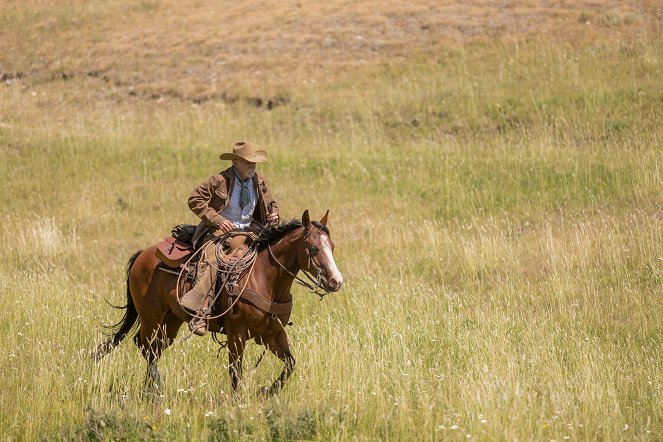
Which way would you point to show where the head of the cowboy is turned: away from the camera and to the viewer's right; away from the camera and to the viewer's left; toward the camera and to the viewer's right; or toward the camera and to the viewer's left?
toward the camera and to the viewer's right

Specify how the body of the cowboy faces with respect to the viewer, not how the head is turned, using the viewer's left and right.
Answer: facing the viewer and to the right of the viewer
